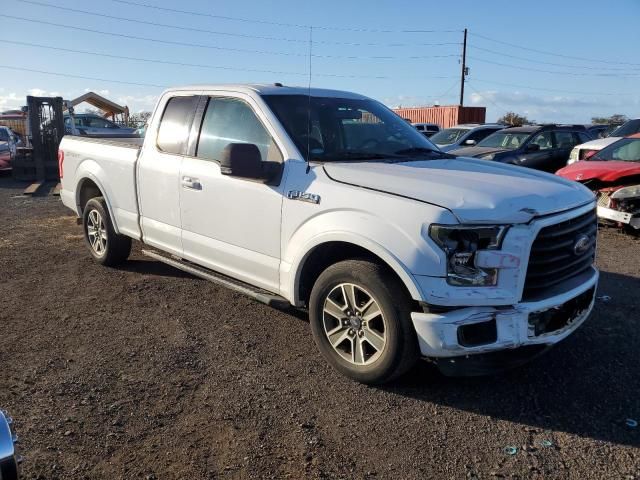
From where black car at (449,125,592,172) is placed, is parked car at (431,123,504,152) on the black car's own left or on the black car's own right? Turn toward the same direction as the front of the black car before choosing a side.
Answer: on the black car's own right

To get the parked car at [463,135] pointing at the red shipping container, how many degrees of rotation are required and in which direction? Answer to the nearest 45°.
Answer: approximately 135° to its right
